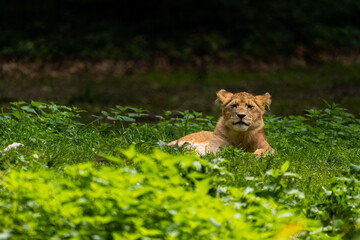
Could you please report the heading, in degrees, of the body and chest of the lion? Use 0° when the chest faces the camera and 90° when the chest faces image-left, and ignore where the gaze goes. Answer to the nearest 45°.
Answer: approximately 315°
